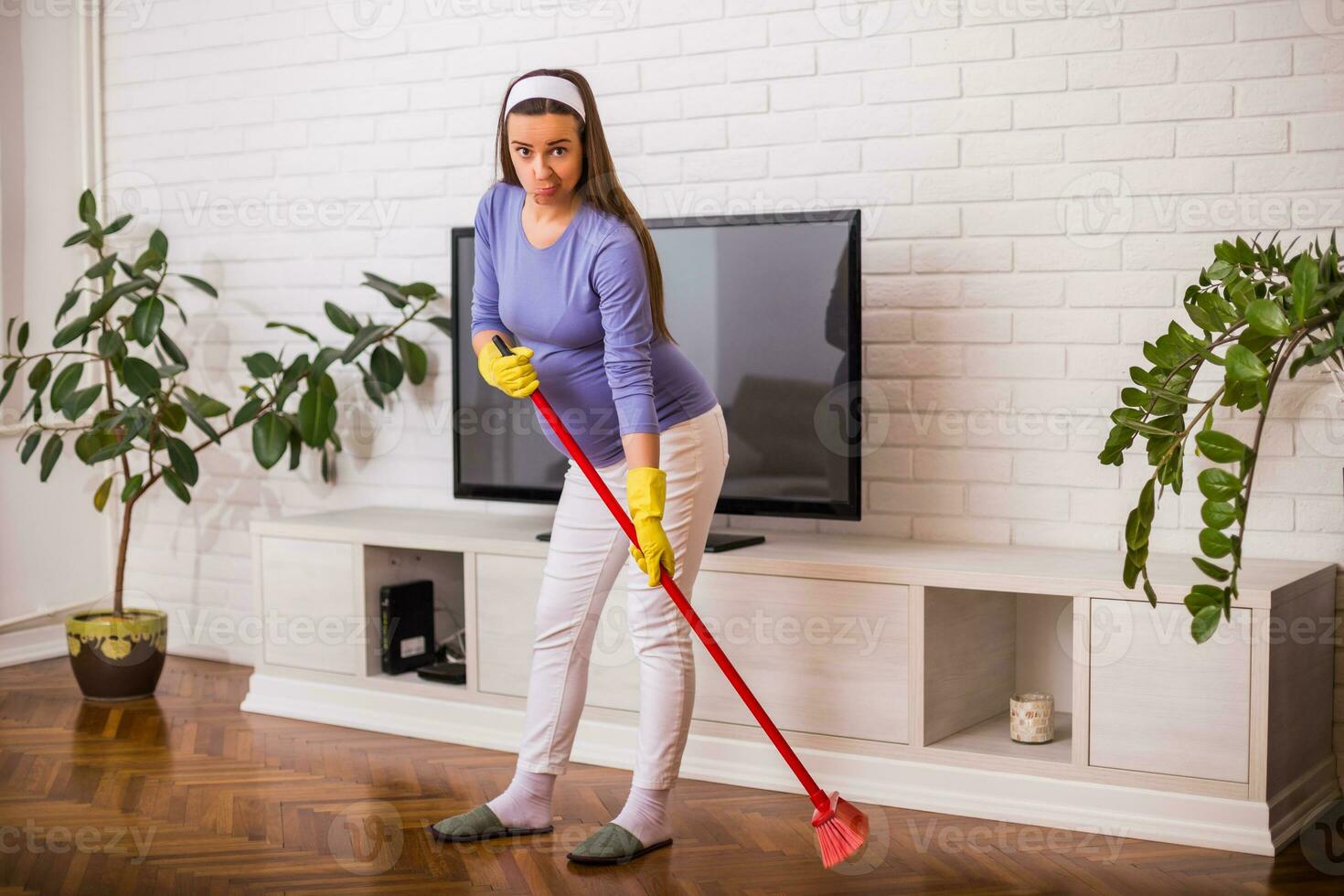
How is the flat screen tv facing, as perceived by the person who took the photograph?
facing the viewer and to the left of the viewer

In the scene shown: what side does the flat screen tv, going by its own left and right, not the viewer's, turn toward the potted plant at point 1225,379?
left

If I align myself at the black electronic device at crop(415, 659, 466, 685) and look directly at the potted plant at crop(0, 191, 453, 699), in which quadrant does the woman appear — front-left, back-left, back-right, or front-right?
back-left

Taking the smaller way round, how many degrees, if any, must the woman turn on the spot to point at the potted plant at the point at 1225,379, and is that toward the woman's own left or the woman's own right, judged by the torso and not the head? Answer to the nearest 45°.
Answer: approximately 90° to the woman's own left

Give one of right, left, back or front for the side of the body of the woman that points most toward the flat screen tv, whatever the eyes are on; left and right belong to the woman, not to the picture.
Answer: back

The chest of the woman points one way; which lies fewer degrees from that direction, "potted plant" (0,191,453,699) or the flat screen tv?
the potted plant

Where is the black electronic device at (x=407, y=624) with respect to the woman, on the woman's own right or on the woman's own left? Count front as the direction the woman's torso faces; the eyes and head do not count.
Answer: on the woman's own right

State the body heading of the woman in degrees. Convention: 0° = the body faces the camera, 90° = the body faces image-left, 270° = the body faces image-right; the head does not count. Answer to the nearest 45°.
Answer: approximately 45°
